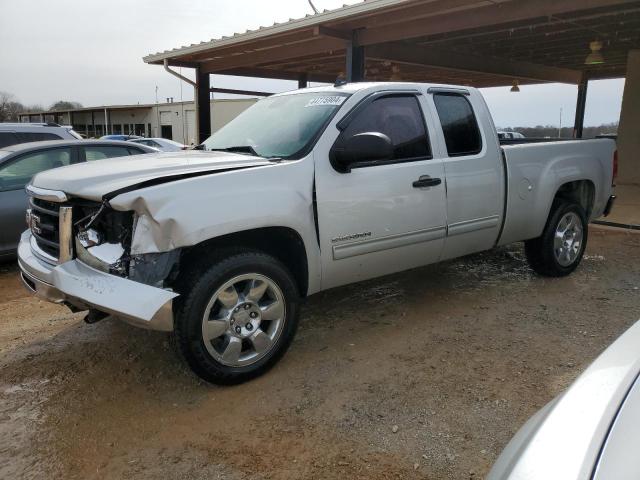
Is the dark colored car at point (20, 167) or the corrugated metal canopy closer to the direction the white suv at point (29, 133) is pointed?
the dark colored car

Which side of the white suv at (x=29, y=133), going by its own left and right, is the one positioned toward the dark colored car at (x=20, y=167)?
left

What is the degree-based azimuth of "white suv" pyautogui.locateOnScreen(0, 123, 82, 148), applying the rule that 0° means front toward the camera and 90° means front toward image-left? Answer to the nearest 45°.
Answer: approximately 90°

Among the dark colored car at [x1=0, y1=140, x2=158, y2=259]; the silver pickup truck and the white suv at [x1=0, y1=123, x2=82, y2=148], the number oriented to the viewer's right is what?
0

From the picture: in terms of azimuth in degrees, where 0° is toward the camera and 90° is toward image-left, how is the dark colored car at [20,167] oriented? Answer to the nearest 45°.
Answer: approximately 45°

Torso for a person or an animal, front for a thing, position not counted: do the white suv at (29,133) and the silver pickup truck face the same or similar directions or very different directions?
same or similar directions

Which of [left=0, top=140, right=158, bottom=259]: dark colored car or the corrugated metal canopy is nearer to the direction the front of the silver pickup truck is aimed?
the dark colored car

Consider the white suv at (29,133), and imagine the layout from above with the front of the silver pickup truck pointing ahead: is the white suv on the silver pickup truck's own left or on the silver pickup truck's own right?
on the silver pickup truck's own right

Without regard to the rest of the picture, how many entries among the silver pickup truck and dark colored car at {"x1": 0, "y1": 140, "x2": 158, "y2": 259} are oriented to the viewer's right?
0

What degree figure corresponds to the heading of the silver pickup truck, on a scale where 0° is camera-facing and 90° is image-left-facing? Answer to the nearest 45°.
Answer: approximately 45°
